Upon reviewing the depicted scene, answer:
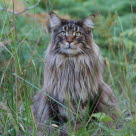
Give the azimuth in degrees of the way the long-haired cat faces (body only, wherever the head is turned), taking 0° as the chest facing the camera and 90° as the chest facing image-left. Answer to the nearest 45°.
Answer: approximately 0°
